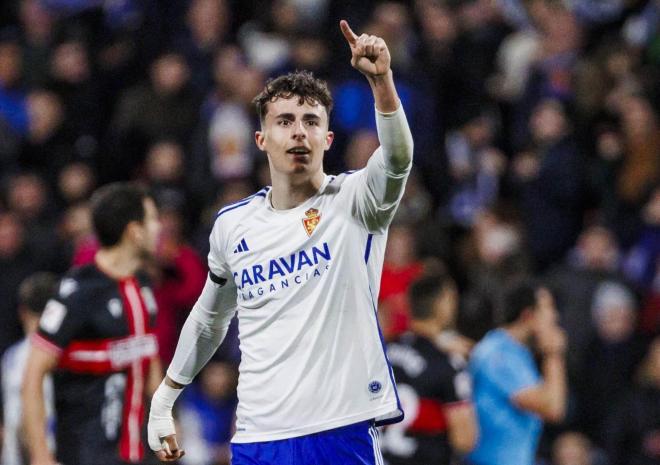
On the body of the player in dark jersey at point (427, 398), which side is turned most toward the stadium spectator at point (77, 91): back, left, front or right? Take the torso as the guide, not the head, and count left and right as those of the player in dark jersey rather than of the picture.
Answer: left

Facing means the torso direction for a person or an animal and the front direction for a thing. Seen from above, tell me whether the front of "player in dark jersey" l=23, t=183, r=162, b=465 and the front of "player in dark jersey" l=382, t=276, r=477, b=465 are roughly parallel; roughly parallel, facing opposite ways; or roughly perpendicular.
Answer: roughly perpendicular

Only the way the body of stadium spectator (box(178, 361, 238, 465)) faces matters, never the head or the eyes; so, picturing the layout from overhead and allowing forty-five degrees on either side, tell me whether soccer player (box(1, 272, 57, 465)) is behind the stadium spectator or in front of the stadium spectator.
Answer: in front

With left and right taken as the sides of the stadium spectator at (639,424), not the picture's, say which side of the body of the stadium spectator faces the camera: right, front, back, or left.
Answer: front

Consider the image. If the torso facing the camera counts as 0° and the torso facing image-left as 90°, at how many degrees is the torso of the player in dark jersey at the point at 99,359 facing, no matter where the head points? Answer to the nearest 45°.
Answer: approximately 315°

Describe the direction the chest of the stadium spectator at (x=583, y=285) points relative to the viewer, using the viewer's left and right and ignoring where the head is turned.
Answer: facing the viewer

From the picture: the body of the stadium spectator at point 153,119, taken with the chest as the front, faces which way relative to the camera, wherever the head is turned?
toward the camera

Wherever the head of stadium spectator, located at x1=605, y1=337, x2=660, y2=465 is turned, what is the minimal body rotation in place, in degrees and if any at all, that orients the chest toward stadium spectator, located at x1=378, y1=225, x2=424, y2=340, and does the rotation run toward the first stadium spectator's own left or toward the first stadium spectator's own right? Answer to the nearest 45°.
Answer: approximately 90° to the first stadium spectator's own right

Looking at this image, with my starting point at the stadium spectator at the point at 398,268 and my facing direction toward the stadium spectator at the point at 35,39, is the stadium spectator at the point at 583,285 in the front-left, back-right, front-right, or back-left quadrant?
back-right

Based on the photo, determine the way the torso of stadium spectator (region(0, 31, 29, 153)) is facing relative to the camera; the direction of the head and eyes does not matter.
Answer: toward the camera

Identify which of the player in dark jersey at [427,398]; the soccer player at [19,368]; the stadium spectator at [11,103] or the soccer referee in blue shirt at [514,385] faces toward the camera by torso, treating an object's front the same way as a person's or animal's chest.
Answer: the stadium spectator at [11,103]
